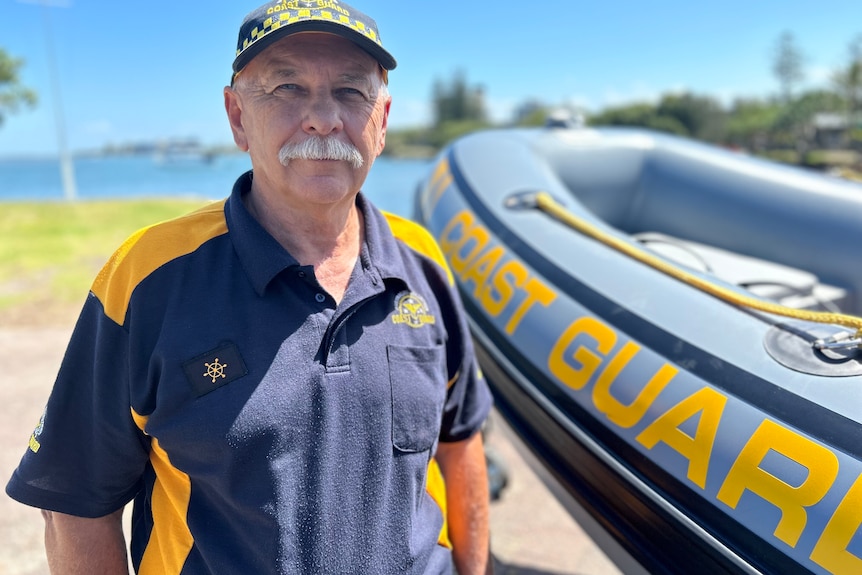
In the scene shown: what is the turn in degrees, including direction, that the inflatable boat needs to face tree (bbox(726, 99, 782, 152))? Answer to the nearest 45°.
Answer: approximately 45° to its right

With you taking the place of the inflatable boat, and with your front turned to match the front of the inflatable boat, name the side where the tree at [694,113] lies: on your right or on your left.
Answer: on your right

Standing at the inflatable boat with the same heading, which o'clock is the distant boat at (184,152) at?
The distant boat is roughly at 12 o'clock from the inflatable boat.

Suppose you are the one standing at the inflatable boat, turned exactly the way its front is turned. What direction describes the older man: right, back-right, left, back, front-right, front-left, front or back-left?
left

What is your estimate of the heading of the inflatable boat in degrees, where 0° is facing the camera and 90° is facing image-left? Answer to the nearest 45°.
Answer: approximately 135°

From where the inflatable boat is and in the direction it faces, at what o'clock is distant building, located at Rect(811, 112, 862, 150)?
The distant building is roughly at 2 o'clock from the inflatable boat.

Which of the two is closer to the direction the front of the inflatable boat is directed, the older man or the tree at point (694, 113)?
the tree
